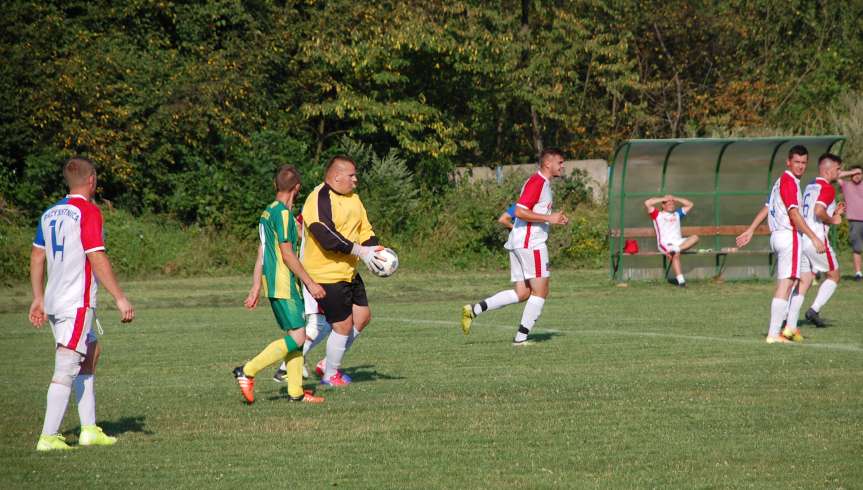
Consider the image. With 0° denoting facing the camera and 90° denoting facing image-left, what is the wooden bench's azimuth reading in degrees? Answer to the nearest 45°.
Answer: approximately 0°

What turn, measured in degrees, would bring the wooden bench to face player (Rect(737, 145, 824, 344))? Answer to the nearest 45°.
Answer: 0° — it already faces them

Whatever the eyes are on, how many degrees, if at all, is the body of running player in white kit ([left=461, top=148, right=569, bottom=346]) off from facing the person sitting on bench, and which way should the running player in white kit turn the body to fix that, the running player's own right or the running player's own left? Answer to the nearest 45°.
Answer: approximately 90° to the running player's own left

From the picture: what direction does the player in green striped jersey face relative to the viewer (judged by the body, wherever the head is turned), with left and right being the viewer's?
facing away from the viewer and to the right of the viewer
